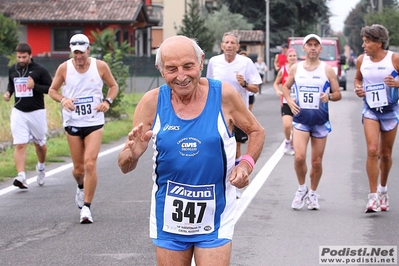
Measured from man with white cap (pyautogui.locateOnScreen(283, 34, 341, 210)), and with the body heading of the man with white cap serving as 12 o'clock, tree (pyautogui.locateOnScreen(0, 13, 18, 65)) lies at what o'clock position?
The tree is roughly at 5 o'clock from the man with white cap.

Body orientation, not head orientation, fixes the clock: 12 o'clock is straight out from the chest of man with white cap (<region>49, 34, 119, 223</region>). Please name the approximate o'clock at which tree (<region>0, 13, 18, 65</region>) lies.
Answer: The tree is roughly at 6 o'clock from the man with white cap.

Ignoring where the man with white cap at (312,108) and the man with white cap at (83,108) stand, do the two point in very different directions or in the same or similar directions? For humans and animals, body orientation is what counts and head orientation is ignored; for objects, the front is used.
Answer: same or similar directions

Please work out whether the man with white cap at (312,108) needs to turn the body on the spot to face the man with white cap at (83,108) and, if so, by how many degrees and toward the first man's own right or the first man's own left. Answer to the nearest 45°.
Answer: approximately 90° to the first man's own right

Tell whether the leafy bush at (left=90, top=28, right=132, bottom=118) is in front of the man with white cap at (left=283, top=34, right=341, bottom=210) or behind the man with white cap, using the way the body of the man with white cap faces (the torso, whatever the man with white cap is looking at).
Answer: behind

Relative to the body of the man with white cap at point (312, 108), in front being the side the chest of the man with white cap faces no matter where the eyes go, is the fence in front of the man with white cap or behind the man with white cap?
behind

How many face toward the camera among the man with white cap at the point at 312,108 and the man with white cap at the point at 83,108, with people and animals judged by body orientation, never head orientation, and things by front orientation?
2

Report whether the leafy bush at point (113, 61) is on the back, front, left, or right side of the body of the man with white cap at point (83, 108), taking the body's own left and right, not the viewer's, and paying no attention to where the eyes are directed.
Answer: back

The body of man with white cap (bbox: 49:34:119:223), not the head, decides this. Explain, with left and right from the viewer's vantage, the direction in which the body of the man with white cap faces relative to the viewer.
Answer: facing the viewer

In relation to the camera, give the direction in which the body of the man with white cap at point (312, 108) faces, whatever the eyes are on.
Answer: toward the camera
